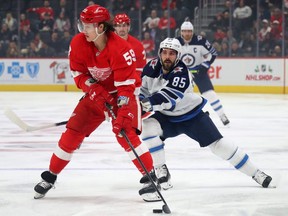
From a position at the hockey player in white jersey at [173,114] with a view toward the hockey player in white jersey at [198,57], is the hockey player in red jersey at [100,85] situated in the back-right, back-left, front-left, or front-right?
back-left

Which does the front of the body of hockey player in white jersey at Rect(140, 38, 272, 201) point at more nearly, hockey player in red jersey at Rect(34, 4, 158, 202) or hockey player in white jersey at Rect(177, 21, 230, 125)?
the hockey player in red jersey

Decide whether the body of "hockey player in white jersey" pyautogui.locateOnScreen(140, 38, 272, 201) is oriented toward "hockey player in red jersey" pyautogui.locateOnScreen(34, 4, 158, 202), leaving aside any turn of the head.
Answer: yes

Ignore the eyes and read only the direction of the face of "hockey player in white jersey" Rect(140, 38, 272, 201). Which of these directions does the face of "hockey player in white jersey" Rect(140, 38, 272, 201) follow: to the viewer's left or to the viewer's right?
to the viewer's left

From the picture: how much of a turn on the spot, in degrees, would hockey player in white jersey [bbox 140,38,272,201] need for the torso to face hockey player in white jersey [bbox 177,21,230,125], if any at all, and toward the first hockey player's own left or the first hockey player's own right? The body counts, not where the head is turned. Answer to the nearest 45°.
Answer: approximately 135° to the first hockey player's own right

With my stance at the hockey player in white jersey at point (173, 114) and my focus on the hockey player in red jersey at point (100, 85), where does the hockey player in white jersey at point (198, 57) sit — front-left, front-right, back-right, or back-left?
back-right

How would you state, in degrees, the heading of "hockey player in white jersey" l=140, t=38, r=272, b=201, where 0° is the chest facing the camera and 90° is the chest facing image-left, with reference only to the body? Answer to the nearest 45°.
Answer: approximately 45°

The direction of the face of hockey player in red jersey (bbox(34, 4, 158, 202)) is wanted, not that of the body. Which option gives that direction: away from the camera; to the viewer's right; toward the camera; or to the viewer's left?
to the viewer's left
